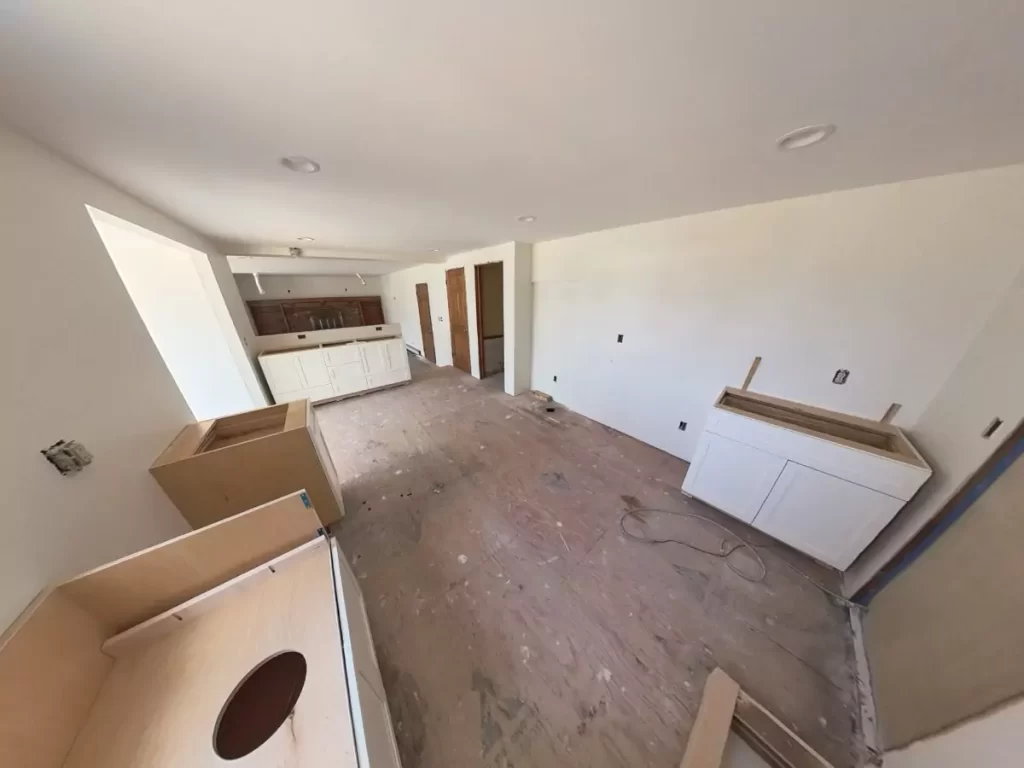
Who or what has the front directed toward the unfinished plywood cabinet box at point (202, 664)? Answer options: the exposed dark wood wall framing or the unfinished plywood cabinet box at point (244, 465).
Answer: the exposed dark wood wall framing

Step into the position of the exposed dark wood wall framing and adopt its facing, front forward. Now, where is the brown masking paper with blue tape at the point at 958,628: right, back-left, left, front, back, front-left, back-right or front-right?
front

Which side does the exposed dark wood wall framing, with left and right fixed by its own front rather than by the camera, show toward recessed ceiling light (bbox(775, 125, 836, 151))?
front

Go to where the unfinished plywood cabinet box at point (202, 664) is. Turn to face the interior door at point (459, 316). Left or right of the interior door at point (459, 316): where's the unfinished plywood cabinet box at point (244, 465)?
left

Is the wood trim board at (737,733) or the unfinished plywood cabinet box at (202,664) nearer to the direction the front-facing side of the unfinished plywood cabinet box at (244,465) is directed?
the wood trim board

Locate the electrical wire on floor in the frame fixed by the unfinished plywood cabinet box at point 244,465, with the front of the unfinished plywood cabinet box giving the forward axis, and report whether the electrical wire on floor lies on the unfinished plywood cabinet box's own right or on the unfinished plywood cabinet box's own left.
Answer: on the unfinished plywood cabinet box's own right

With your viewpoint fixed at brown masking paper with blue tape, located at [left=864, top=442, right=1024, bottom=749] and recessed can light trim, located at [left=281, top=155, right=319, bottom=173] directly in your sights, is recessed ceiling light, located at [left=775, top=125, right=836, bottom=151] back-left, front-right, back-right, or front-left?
front-right

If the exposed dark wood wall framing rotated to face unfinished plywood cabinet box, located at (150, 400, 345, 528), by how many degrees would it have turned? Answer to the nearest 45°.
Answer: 0° — it already faces it

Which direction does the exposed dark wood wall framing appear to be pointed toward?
toward the camera

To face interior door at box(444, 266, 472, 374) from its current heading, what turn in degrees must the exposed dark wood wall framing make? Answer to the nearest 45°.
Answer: approximately 45° to its left

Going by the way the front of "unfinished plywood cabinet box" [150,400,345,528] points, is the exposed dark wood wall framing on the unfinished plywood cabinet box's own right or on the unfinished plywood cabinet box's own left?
on the unfinished plywood cabinet box's own left

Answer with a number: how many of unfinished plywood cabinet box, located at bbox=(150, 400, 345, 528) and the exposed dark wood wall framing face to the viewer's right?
1

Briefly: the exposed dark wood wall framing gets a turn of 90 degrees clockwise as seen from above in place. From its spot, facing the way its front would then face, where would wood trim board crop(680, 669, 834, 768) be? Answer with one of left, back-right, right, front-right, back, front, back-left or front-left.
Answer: left

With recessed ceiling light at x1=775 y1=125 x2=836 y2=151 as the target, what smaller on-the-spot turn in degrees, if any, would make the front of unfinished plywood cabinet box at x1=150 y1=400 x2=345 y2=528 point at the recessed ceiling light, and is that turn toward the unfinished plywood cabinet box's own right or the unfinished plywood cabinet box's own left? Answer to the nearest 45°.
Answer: approximately 45° to the unfinished plywood cabinet box's own right
